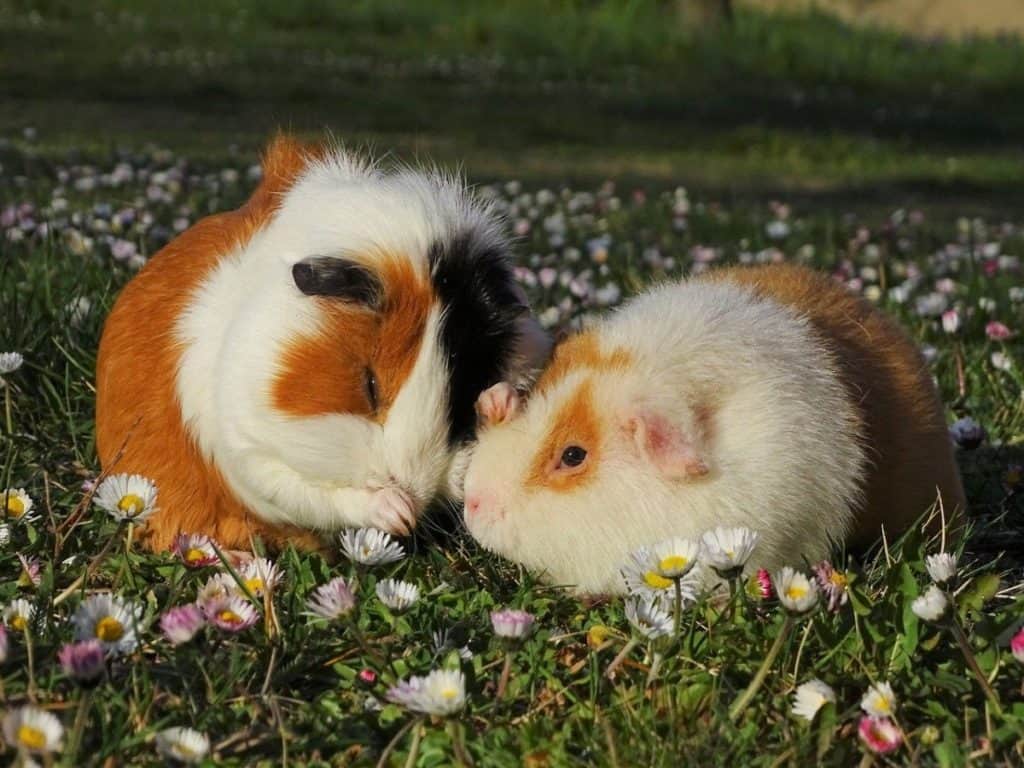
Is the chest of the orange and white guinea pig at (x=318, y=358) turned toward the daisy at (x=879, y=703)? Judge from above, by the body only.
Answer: yes

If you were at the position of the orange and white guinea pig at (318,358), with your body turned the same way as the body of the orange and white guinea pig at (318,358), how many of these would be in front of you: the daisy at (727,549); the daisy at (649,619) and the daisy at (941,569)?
3

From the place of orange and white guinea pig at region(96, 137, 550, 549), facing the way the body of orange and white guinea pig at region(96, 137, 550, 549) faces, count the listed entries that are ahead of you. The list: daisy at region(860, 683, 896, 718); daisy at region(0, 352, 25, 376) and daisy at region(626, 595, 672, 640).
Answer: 2

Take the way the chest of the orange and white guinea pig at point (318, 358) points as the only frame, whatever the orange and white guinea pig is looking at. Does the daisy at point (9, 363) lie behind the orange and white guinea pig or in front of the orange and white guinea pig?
behind

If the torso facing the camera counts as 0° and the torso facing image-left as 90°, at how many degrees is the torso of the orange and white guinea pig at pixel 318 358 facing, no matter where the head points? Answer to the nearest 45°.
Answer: approximately 315°

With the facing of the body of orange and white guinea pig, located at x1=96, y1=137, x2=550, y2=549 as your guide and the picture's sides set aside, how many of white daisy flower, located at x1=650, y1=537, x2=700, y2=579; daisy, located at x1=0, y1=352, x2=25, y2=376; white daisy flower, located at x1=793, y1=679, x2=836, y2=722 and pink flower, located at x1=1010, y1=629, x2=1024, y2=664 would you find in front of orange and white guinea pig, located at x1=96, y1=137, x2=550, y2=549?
3

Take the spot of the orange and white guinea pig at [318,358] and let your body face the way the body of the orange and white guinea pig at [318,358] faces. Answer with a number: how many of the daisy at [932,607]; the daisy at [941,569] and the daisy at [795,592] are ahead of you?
3

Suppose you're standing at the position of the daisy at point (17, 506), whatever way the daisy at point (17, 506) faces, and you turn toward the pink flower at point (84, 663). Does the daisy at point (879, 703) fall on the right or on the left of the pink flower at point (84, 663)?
left
